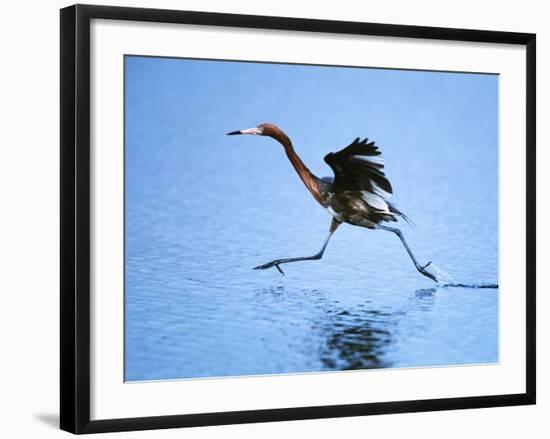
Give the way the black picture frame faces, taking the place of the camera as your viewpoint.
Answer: facing the viewer and to the right of the viewer
